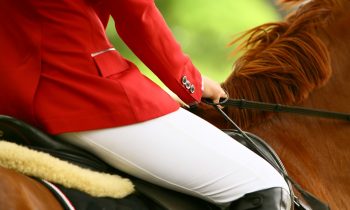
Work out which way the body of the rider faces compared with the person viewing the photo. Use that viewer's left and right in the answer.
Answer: facing to the right of the viewer
